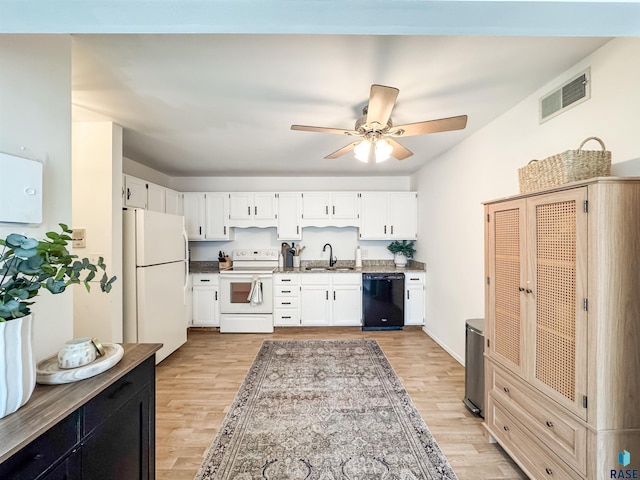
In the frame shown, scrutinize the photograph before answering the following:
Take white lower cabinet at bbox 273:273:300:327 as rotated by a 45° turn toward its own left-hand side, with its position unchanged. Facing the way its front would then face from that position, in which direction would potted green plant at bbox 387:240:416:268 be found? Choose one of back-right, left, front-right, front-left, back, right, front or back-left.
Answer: front-left

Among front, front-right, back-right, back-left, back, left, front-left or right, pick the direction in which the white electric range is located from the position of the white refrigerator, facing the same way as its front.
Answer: left

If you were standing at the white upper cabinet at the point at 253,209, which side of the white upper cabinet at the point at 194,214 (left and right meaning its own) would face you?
left

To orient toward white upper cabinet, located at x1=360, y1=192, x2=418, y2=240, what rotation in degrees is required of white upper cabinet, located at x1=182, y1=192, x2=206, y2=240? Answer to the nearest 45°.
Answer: approximately 90° to its left

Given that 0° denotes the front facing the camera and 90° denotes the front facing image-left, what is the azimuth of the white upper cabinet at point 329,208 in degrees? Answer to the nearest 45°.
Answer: approximately 0°

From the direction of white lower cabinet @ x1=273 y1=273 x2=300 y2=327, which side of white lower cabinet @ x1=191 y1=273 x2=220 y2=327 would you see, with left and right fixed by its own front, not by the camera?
left

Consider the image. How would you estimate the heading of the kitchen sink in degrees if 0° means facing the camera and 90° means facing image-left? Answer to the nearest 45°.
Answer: approximately 0°

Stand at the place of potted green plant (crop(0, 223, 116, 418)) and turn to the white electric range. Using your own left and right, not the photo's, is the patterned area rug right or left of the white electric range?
right

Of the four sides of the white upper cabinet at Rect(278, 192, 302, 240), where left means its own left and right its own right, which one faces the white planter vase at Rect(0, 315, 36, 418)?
front

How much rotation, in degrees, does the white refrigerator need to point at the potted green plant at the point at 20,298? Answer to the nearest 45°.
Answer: approximately 45° to its right

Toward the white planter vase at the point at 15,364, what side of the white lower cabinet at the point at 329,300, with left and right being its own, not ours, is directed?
front
